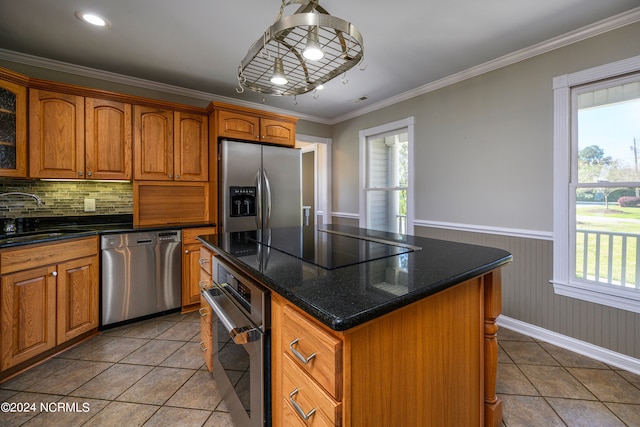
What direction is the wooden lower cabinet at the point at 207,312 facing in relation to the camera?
to the viewer's left

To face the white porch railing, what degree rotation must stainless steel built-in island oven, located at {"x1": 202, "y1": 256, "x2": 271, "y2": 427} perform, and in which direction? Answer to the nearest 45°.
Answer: approximately 180°

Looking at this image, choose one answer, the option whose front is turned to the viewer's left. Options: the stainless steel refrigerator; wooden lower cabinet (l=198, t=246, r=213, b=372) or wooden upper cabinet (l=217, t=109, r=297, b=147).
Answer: the wooden lower cabinet

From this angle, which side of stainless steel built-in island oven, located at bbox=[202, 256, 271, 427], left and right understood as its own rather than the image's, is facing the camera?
left

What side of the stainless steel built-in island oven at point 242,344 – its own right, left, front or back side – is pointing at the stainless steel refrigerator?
right

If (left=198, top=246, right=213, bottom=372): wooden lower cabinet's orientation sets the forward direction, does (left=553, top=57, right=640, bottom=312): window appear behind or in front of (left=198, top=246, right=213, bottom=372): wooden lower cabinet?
behind

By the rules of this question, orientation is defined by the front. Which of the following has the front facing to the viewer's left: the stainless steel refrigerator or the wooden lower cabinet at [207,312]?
the wooden lower cabinet

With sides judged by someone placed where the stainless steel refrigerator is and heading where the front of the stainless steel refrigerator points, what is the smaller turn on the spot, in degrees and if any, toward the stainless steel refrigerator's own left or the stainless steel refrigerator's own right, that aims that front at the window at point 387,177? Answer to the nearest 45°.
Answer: approximately 45° to the stainless steel refrigerator's own left
